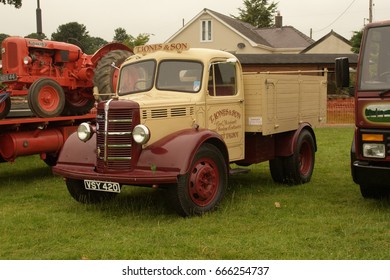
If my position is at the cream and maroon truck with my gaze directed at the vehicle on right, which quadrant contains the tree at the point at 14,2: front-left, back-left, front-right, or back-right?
back-left

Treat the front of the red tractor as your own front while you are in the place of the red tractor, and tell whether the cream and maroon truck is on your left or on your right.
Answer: on your left

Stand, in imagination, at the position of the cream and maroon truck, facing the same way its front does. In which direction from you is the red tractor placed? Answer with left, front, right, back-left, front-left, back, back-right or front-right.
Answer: right

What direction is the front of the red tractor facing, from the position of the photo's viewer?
facing the viewer and to the left of the viewer

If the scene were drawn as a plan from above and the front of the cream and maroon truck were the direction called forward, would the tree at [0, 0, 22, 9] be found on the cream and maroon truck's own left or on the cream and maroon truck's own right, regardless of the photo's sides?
on the cream and maroon truck's own right

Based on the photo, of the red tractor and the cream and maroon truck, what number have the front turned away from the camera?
0

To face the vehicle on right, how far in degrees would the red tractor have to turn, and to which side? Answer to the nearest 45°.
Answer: approximately 90° to its left

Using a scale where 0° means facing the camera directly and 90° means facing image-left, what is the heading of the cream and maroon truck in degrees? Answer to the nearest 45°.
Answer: approximately 45°

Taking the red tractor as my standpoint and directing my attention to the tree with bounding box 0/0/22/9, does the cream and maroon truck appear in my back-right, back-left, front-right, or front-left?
back-right
